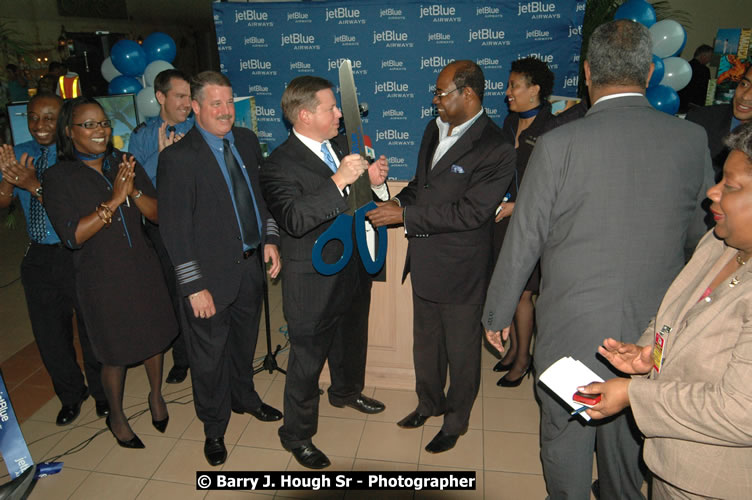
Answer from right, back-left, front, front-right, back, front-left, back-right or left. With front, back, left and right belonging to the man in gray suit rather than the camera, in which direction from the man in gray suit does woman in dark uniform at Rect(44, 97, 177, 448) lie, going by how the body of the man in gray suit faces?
left

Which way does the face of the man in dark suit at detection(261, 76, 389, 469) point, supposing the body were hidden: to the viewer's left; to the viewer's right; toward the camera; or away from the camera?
to the viewer's right

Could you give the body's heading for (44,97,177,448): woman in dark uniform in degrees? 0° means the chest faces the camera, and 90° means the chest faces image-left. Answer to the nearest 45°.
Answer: approximately 315°

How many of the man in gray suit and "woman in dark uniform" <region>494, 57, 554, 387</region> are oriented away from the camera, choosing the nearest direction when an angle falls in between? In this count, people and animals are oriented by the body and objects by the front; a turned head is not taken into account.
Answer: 1

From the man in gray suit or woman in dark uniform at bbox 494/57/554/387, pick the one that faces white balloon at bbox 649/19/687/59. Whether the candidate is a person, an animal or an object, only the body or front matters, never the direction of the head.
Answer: the man in gray suit

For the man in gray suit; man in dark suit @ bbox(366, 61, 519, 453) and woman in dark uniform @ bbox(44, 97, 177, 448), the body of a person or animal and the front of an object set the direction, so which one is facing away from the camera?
the man in gray suit

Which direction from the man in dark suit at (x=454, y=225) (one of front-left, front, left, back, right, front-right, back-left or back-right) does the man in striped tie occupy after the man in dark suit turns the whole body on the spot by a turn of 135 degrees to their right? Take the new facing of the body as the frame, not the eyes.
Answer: left

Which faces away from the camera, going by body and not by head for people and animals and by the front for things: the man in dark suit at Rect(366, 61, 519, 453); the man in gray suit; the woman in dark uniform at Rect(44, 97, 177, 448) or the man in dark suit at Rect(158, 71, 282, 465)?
the man in gray suit

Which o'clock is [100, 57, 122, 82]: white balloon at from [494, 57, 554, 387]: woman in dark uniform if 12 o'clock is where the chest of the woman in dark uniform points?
The white balloon is roughly at 2 o'clock from the woman in dark uniform.

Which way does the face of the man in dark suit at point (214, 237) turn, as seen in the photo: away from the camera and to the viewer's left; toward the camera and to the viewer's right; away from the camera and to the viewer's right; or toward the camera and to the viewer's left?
toward the camera and to the viewer's right

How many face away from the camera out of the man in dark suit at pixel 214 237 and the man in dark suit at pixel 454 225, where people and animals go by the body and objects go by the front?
0

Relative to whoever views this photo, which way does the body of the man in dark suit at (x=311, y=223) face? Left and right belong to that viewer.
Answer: facing the viewer and to the right of the viewer

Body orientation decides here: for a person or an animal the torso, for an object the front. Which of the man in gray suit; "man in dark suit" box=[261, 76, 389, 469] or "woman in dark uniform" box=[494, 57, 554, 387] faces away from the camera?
the man in gray suit

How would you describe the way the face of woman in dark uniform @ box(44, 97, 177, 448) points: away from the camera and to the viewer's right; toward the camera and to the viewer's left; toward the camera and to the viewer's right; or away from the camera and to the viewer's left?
toward the camera and to the viewer's right

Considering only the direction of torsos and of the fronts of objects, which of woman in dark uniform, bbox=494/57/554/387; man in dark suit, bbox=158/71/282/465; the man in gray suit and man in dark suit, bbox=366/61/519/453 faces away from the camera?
the man in gray suit

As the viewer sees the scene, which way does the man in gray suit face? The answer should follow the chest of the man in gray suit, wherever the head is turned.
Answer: away from the camera
